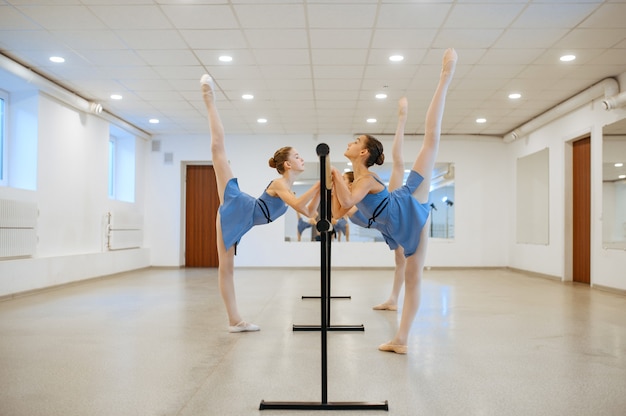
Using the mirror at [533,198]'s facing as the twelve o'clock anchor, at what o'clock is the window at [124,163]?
The window is roughly at 1 o'clock from the mirror.

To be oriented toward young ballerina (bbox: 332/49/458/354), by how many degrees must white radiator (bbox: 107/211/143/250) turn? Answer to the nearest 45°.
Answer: approximately 45° to its right

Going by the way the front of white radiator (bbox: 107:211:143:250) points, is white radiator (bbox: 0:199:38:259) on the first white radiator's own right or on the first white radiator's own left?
on the first white radiator's own right

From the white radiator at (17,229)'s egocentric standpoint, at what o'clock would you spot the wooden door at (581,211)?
The wooden door is roughly at 11 o'clock from the white radiator.

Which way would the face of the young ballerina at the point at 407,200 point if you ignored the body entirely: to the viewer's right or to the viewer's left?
to the viewer's left

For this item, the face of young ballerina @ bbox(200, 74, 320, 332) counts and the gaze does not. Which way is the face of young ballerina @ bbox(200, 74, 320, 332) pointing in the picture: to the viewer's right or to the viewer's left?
to the viewer's right

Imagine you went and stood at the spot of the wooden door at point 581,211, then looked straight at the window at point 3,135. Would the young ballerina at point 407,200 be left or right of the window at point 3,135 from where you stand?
left

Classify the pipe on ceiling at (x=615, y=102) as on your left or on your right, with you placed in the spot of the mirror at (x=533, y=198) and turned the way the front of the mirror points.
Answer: on your left

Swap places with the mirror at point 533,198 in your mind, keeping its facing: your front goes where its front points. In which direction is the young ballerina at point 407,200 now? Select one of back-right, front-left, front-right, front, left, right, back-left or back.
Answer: front-left

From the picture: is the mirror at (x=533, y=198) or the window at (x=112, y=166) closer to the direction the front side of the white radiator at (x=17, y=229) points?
the mirror

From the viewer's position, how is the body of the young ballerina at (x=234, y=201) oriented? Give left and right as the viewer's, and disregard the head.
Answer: facing to the right of the viewer

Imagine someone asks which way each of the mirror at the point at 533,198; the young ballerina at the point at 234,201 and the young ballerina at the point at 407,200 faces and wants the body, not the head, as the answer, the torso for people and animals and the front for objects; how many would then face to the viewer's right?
1

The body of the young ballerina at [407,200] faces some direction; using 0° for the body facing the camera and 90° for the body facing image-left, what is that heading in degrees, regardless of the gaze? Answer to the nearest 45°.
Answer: approximately 90°

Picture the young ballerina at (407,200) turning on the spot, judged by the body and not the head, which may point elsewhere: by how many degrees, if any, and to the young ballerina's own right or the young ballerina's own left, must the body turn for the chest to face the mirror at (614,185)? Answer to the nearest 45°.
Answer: approximately 135° to the young ballerina's own right

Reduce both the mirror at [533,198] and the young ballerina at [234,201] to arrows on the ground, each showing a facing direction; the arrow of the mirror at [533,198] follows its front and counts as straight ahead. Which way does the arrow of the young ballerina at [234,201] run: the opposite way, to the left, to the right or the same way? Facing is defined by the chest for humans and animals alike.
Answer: the opposite way
